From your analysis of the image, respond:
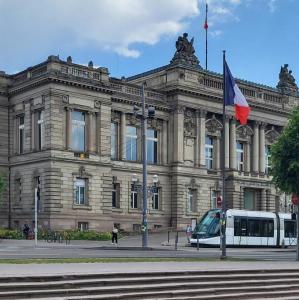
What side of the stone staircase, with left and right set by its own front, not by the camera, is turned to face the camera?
front

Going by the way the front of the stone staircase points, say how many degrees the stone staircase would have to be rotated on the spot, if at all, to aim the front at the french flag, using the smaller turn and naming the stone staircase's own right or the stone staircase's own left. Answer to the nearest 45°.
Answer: approximately 180°
